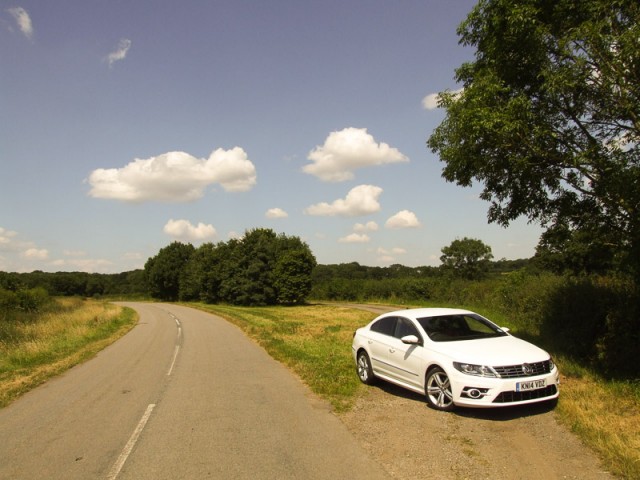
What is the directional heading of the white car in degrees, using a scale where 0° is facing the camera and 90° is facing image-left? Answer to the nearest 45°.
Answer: approximately 315°
